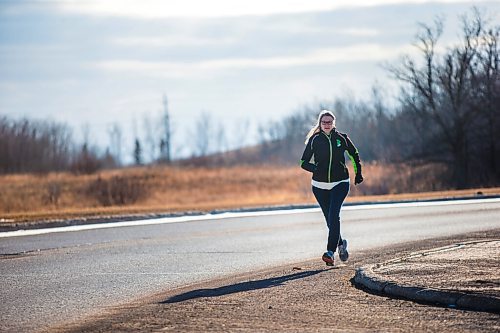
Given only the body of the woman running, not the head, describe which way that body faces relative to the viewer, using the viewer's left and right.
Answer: facing the viewer

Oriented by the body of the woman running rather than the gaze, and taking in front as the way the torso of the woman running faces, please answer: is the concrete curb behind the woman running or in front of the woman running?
in front
